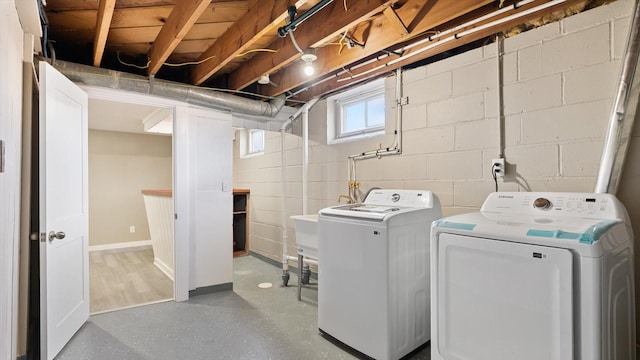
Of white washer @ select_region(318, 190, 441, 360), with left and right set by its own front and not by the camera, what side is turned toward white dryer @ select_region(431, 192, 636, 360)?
left

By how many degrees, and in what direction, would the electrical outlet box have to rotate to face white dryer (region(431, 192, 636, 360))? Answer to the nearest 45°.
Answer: approximately 45° to its left

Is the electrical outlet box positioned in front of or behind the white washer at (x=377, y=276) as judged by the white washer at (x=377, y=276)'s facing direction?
behind

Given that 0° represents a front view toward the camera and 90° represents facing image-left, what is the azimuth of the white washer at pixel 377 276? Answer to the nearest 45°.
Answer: approximately 45°

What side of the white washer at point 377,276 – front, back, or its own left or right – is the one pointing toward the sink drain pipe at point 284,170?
right

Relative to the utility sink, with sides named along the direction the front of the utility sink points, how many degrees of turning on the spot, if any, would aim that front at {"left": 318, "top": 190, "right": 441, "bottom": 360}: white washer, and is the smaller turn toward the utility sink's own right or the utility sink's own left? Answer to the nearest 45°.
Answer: approximately 90° to the utility sink's own left

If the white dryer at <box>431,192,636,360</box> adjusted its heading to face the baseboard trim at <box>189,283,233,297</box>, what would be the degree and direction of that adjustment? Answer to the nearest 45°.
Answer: approximately 45° to its right
